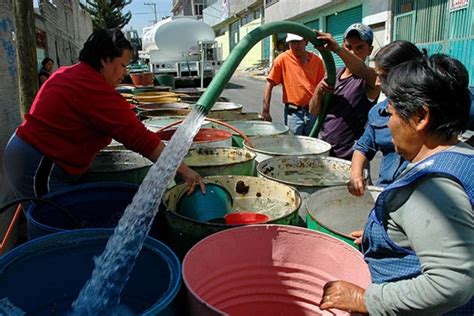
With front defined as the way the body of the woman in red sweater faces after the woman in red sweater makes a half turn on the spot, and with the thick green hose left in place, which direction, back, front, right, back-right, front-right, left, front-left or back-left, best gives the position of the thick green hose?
back

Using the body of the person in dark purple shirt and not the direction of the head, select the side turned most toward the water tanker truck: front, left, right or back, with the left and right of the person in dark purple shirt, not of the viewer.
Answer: right

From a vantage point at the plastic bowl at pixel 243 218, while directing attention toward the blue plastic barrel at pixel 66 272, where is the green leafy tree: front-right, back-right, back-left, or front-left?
back-right

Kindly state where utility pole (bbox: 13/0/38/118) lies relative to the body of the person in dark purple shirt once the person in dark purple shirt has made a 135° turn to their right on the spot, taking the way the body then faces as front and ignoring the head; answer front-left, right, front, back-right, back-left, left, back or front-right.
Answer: left

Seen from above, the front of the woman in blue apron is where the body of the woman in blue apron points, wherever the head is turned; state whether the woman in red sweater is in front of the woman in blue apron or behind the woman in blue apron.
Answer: in front

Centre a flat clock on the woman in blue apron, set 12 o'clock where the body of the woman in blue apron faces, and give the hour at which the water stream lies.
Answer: The water stream is roughly at 12 o'clock from the woman in blue apron.

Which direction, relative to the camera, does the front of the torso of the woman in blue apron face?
to the viewer's left

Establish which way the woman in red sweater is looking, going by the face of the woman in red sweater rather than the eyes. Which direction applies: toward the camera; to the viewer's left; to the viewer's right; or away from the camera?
to the viewer's right

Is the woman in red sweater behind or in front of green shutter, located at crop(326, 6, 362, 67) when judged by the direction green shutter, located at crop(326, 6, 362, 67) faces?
in front

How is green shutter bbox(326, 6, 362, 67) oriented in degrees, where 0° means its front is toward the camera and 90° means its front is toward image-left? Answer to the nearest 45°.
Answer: approximately 45°

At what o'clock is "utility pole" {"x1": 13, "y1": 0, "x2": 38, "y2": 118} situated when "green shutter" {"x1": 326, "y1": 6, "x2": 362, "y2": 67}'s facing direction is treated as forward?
The utility pole is roughly at 11 o'clock from the green shutter.

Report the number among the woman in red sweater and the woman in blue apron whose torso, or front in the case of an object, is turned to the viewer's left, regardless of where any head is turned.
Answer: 1

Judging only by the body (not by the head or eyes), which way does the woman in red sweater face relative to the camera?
to the viewer's right
